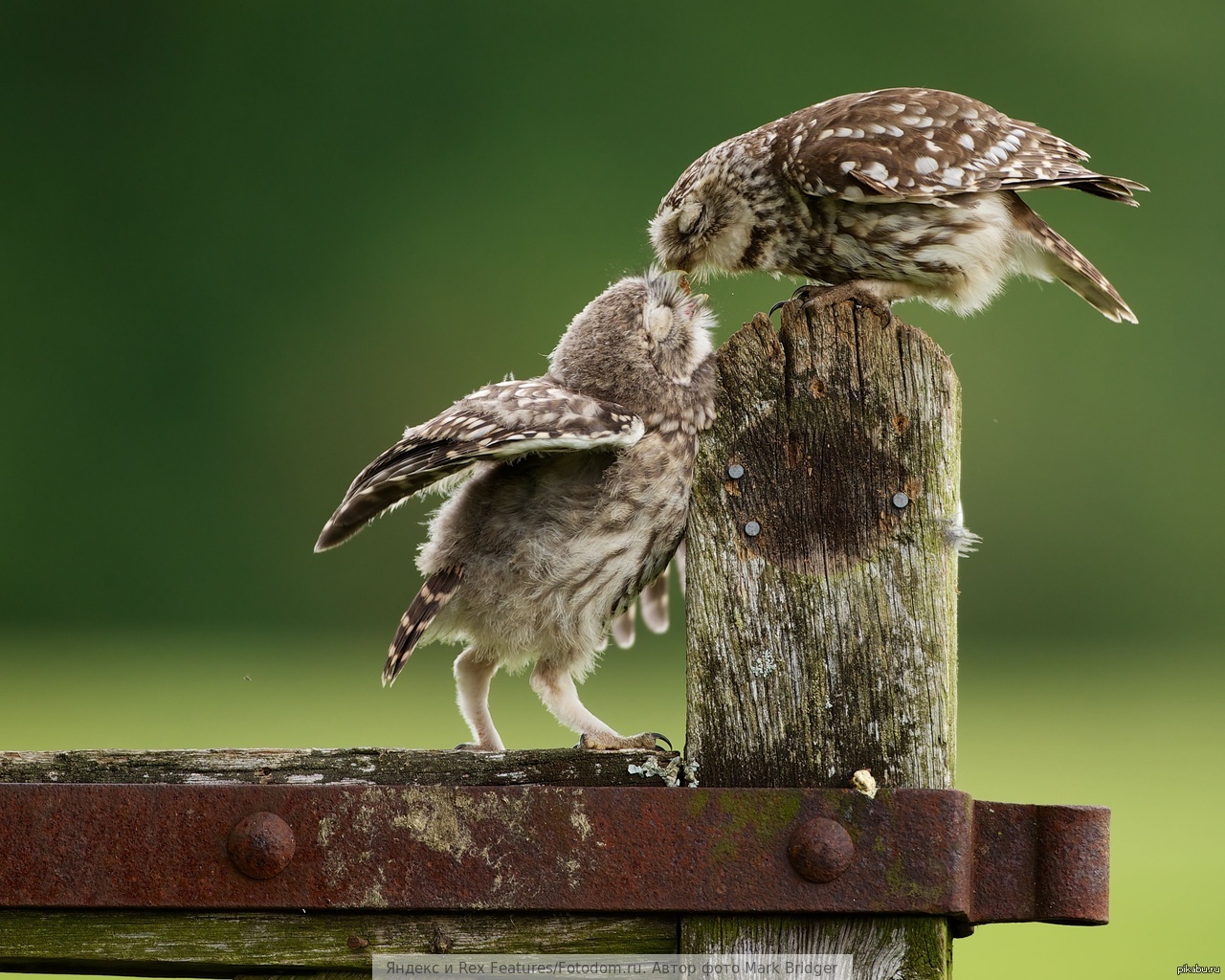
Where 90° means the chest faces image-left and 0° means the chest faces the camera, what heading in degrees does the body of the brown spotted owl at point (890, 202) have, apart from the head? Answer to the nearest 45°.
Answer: approximately 90°

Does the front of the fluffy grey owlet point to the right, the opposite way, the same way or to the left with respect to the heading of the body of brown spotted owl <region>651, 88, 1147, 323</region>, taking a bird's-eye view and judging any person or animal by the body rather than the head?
the opposite way

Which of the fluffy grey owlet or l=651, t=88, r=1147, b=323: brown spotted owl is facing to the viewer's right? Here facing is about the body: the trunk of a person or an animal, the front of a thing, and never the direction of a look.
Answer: the fluffy grey owlet

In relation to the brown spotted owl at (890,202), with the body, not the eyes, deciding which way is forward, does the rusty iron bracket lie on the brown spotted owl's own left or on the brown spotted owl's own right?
on the brown spotted owl's own left

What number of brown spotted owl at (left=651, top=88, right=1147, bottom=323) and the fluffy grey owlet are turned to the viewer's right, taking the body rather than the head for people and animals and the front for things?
1

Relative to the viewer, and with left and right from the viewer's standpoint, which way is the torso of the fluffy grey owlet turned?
facing to the right of the viewer
